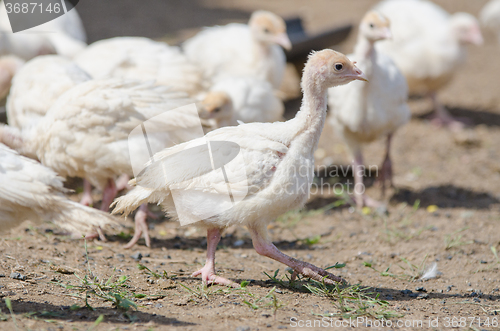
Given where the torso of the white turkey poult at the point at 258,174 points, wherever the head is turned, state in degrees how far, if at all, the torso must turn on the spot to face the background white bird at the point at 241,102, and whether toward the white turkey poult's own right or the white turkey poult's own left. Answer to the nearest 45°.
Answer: approximately 90° to the white turkey poult's own left

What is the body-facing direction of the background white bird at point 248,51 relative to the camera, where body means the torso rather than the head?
to the viewer's right

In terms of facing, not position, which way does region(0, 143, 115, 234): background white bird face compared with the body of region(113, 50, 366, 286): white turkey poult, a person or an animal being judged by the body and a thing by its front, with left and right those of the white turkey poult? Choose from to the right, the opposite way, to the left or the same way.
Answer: the opposite way

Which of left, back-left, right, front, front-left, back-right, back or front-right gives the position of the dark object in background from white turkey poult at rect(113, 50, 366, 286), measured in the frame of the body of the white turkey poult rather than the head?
left

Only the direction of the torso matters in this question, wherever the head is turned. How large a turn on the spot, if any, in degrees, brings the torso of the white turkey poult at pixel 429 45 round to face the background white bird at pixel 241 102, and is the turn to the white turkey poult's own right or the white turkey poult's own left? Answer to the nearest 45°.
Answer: approximately 135° to the white turkey poult's own right

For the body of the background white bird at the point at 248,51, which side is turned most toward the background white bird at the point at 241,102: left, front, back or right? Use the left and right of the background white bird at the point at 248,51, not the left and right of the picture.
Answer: right

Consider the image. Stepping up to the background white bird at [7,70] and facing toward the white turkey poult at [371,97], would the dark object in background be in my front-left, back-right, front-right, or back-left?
front-left

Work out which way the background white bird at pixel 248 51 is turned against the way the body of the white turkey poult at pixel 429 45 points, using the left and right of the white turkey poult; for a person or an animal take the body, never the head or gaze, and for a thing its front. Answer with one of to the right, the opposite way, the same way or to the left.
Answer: the same way

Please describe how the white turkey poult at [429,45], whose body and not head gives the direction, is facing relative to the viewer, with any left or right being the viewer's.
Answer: facing to the right of the viewer

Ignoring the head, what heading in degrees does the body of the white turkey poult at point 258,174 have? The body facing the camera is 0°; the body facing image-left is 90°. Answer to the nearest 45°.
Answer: approximately 270°

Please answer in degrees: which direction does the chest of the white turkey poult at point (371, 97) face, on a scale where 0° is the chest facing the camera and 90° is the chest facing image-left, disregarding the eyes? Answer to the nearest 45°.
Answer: approximately 315°
